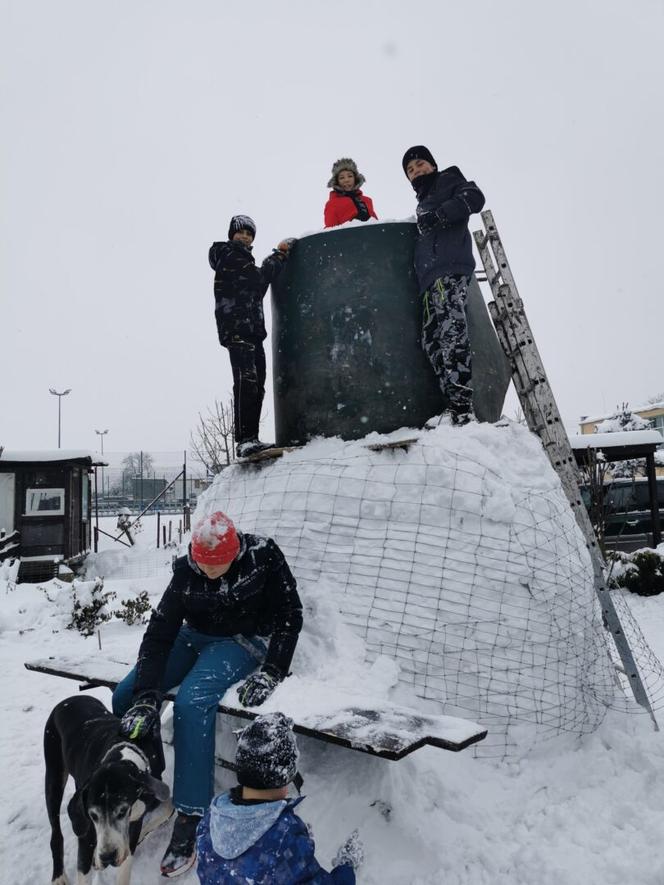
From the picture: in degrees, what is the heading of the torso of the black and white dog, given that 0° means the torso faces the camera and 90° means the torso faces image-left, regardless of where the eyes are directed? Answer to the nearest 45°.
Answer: approximately 315°

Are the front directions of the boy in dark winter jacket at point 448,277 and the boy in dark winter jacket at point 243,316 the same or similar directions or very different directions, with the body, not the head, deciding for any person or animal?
very different directions

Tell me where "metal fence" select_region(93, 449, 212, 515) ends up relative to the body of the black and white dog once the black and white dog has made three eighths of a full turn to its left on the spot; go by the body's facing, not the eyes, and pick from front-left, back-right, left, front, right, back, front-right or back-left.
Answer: front

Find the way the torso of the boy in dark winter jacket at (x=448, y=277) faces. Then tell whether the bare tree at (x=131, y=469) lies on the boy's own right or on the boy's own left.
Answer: on the boy's own right

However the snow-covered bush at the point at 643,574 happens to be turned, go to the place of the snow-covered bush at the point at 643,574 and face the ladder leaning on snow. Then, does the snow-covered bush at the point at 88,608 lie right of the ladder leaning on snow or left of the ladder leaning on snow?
right

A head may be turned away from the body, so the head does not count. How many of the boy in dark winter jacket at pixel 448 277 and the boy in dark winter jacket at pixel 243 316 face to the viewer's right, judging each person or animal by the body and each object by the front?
1

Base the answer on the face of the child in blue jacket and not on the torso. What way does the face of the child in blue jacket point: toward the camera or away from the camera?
away from the camera

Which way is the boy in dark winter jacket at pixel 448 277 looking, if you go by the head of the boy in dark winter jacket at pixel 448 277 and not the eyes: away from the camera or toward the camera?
toward the camera

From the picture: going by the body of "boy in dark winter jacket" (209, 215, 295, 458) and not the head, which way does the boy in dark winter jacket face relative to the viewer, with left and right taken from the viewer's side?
facing to the right of the viewer

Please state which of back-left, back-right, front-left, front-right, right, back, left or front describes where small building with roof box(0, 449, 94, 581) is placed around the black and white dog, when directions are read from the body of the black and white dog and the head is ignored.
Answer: back-left
